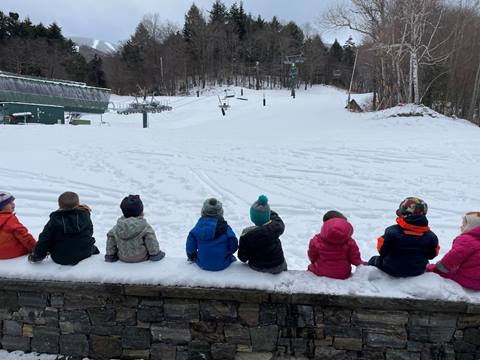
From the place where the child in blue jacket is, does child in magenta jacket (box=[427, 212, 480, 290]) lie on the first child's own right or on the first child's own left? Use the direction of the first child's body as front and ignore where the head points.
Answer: on the first child's own right

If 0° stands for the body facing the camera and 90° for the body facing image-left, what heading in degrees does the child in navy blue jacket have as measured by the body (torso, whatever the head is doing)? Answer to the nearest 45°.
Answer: approximately 180°

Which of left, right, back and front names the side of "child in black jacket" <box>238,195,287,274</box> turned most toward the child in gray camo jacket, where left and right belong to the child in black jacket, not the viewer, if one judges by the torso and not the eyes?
left

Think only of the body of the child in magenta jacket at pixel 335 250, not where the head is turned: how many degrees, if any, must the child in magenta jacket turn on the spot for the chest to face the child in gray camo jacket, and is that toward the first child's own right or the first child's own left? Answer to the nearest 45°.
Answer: approximately 90° to the first child's own left

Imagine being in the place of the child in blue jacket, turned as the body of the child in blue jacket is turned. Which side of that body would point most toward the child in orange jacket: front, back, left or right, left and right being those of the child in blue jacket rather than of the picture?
left

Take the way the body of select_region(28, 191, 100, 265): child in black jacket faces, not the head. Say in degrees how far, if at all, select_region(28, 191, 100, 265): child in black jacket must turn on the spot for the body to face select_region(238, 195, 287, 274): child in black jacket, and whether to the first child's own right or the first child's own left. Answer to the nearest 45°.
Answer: approximately 135° to the first child's own right

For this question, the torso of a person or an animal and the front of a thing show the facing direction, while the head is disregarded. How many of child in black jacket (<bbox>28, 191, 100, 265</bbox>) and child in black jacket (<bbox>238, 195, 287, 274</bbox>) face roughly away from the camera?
2

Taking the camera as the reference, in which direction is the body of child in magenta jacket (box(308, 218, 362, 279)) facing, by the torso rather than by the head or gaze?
away from the camera

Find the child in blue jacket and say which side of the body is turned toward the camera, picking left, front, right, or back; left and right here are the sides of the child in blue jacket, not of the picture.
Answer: back

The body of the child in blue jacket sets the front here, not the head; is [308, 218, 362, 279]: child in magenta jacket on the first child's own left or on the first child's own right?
on the first child's own right

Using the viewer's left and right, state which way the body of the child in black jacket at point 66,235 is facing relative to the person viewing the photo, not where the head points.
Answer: facing away from the viewer
